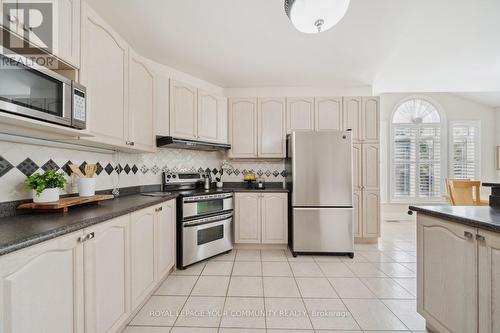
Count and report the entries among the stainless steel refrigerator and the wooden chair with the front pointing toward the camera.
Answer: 1

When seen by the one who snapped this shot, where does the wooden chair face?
facing away from the viewer and to the right of the viewer

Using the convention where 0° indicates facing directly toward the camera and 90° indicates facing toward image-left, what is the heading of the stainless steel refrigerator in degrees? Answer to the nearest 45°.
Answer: approximately 0°

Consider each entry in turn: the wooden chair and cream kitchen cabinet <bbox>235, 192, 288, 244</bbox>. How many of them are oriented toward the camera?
1

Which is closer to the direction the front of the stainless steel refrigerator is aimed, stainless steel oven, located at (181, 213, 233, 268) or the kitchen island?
the kitchen island

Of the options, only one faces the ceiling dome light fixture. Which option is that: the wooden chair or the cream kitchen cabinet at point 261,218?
the cream kitchen cabinet
